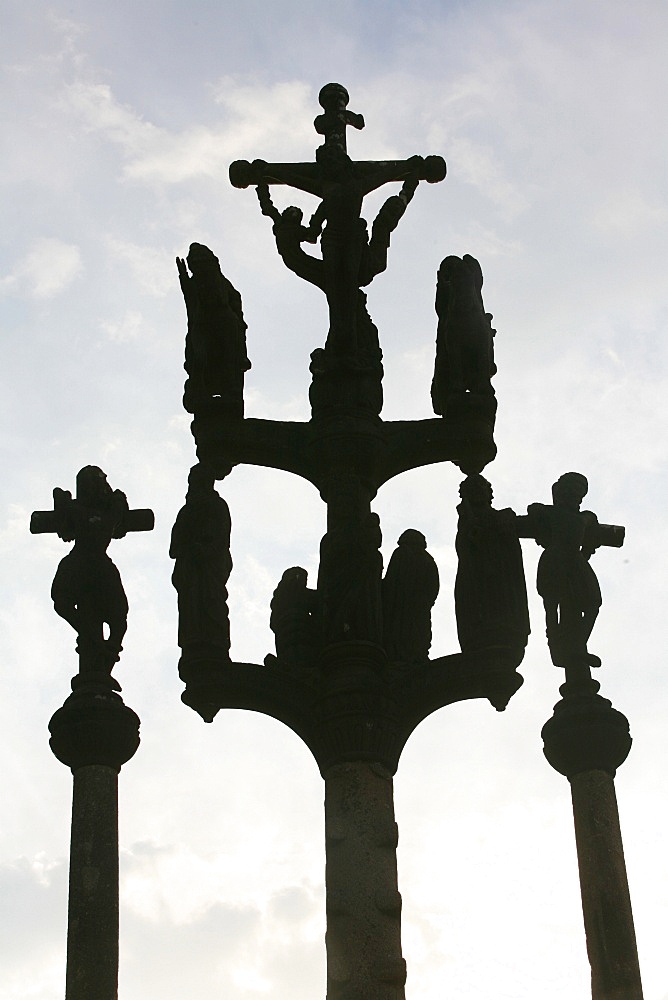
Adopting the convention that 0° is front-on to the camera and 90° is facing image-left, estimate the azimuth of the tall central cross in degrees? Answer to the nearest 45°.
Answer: approximately 0°

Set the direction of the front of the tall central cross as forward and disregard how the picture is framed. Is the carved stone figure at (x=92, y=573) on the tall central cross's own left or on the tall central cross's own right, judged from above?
on the tall central cross's own right

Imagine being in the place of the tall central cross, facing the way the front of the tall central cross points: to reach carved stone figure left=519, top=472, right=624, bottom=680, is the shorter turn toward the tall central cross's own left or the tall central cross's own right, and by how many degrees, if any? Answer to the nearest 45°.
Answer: approximately 135° to the tall central cross's own left

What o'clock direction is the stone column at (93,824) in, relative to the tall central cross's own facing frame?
The stone column is roughly at 4 o'clock from the tall central cross.
